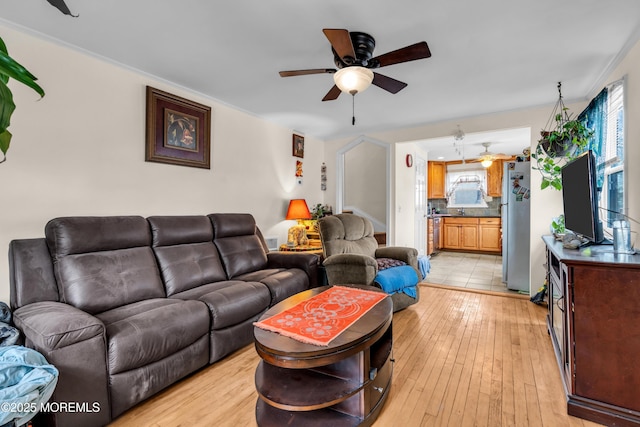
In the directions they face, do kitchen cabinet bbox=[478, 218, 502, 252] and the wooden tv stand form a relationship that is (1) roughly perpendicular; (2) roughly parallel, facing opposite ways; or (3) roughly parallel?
roughly perpendicular

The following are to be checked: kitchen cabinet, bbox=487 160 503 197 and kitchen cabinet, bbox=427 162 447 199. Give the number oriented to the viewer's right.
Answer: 0

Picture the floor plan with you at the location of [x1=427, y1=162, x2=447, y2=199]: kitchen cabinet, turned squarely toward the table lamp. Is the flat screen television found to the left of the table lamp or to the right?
left

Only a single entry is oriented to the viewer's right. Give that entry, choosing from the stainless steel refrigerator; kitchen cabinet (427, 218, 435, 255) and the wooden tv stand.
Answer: the kitchen cabinet

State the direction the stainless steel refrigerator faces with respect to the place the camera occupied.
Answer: facing to the left of the viewer

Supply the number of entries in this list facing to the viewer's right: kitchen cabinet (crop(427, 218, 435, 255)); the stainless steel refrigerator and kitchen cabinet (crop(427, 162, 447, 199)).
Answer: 1

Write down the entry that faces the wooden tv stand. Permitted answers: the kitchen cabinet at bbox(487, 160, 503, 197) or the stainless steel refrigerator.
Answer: the kitchen cabinet

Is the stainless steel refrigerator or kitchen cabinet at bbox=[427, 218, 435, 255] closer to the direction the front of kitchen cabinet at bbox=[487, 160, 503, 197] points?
the stainless steel refrigerator

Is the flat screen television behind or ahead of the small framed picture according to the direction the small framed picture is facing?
ahead

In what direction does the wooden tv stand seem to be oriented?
to the viewer's left

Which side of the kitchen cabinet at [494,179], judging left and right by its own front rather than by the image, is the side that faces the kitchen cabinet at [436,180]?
right

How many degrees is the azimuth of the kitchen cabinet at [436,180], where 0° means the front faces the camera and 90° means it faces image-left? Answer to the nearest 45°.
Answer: approximately 0°

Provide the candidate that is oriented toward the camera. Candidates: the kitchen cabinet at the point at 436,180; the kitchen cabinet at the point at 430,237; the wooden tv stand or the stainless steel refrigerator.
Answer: the kitchen cabinet at the point at 436,180

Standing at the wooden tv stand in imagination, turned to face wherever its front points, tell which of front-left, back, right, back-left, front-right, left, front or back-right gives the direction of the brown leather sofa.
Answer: front-left

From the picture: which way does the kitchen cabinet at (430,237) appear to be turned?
to the viewer's right

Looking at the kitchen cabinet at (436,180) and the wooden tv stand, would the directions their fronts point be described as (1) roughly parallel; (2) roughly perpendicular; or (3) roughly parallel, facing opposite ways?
roughly perpendicular

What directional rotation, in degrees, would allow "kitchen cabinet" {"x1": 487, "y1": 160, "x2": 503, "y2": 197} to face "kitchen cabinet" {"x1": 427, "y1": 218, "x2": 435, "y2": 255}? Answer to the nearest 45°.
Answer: approximately 45° to its right

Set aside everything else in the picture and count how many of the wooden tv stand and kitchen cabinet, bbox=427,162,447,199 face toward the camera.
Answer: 1
